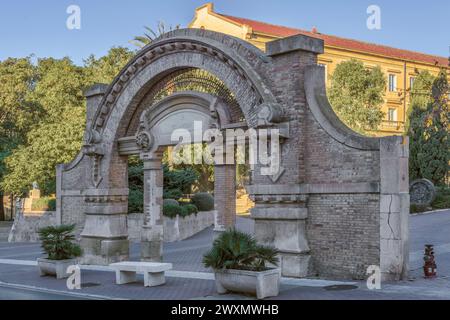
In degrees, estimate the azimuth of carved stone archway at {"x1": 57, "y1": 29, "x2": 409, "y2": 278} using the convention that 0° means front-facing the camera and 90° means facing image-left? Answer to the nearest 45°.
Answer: approximately 45°

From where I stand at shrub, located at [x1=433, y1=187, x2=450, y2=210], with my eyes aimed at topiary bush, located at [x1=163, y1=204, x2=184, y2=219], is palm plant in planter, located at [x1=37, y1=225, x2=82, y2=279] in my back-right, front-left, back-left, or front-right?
front-left

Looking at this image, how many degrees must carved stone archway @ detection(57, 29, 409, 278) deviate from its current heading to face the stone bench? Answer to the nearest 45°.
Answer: approximately 45° to its right

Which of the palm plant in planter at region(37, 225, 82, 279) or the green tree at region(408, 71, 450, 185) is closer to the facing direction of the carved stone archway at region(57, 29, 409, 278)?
the palm plant in planter

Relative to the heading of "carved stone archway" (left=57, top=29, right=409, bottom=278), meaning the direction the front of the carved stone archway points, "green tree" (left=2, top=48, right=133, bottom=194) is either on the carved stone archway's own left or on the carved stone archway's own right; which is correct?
on the carved stone archway's own right

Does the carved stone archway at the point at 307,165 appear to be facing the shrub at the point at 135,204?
no

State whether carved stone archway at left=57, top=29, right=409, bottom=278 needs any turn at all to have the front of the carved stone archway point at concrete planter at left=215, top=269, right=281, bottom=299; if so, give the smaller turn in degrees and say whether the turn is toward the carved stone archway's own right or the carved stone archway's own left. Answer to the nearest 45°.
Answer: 0° — it already faces it

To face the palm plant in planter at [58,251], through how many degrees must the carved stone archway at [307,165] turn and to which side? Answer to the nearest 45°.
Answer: approximately 45° to its right

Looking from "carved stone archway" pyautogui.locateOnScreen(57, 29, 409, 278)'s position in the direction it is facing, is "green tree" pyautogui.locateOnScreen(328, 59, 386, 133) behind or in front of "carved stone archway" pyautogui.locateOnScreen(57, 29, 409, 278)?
behind

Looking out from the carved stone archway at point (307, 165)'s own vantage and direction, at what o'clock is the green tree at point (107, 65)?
The green tree is roughly at 4 o'clock from the carved stone archway.

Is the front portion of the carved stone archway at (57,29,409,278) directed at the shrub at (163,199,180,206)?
no

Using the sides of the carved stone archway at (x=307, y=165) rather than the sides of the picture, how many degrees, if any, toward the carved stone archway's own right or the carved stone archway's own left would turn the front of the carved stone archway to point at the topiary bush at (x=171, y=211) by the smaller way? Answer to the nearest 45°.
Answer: approximately 135° to the carved stone archway's own right

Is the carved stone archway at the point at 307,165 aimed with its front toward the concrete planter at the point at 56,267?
no

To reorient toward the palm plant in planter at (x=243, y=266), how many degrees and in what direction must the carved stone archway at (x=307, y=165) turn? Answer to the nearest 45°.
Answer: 0° — it already faces it

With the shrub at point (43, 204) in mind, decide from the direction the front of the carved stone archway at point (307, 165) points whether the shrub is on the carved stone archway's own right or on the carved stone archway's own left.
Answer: on the carved stone archway's own right

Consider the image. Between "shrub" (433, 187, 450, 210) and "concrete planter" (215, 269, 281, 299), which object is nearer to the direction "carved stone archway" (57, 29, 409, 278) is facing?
the concrete planter

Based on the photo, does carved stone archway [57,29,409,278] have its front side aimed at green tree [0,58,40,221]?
no
